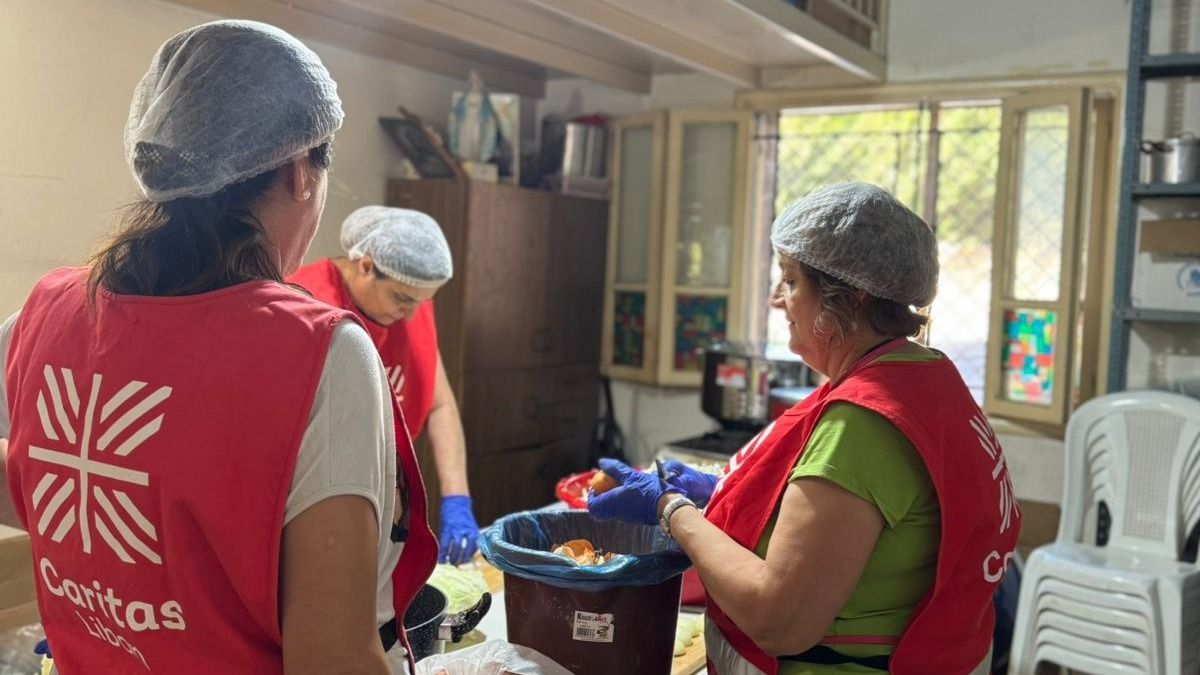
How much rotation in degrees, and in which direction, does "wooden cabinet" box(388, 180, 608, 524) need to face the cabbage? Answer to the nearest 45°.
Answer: approximately 45° to its right

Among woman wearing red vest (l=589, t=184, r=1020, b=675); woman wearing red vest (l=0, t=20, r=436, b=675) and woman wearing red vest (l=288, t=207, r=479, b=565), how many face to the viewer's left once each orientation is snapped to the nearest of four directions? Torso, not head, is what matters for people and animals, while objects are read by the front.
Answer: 1

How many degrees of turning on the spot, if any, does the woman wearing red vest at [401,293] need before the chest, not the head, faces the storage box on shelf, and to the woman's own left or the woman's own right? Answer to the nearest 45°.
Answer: approximately 45° to the woman's own left

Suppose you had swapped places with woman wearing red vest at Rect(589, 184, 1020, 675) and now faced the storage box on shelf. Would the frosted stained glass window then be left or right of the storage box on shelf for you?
left

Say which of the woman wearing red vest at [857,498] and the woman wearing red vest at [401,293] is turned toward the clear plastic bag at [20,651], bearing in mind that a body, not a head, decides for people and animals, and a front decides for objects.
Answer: the woman wearing red vest at [857,498]

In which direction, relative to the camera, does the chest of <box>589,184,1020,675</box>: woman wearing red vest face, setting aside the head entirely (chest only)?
to the viewer's left

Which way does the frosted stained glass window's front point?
toward the camera

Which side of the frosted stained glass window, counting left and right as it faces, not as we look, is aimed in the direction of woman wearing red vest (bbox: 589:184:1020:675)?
front

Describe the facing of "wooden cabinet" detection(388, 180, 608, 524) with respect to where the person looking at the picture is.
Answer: facing the viewer and to the right of the viewer

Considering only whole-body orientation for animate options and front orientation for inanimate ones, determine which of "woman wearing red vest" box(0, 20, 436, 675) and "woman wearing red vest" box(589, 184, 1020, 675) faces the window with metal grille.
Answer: "woman wearing red vest" box(0, 20, 436, 675)

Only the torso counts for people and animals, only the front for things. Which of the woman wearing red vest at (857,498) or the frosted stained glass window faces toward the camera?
the frosted stained glass window

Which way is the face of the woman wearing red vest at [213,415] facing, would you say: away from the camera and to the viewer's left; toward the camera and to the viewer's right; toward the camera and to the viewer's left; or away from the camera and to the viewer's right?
away from the camera and to the viewer's right

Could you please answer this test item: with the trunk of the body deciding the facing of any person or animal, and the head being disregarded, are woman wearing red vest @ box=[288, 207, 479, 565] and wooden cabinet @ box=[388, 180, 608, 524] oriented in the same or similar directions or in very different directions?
same or similar directions

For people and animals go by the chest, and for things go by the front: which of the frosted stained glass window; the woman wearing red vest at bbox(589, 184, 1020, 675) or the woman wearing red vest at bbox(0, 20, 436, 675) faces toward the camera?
the frosted stained glass window

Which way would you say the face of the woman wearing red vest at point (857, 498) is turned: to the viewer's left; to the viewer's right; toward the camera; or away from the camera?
to the viewer's left

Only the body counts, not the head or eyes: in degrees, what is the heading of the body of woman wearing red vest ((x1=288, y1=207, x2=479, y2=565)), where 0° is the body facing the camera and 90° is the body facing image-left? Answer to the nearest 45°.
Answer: approximately 315°
